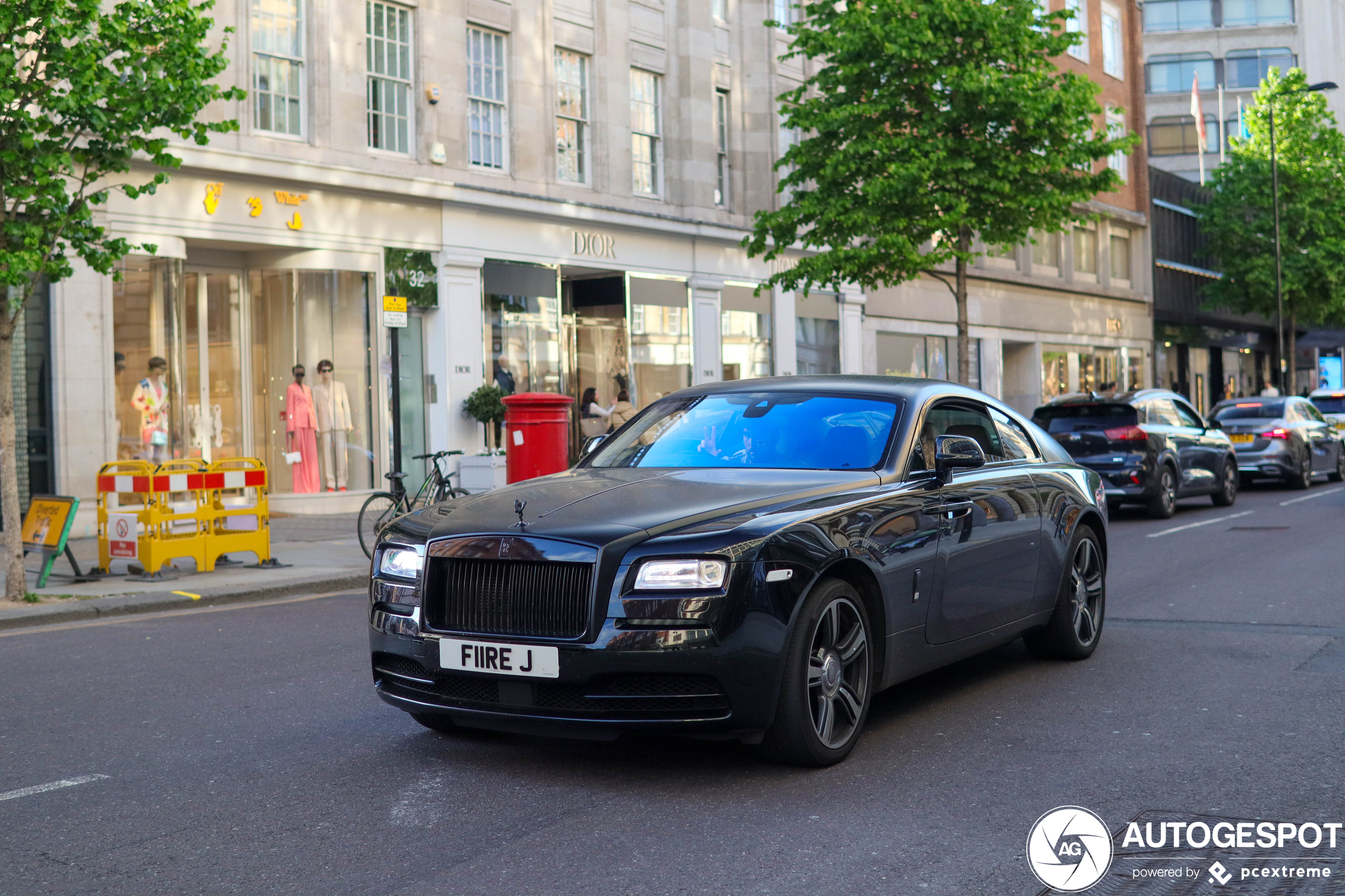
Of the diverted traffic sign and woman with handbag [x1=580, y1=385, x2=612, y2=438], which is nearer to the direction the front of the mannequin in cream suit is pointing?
the diverted traffic sign

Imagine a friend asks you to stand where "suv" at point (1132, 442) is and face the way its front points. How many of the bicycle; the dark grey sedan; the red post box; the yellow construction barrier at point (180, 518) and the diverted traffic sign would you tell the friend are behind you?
4

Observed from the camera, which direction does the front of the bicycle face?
facing away from the viewer and to the right of the viewer

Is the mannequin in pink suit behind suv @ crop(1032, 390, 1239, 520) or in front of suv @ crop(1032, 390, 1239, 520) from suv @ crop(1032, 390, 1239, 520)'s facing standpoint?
behind

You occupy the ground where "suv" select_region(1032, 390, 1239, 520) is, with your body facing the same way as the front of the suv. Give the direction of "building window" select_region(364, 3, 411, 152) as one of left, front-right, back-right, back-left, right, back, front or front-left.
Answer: back-left

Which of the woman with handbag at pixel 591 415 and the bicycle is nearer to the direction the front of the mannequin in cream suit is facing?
the bicycle

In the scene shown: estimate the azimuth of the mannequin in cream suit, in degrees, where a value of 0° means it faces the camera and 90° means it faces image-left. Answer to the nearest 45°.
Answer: approximately 0°

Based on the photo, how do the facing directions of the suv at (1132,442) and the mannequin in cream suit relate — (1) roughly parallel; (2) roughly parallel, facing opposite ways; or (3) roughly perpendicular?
roughly perpendicular

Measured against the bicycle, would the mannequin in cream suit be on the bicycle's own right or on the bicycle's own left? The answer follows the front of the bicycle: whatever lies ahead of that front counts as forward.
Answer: on the bicycle's own left

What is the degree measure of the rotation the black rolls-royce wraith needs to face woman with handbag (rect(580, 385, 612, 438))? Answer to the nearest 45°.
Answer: approximately 135° to its right

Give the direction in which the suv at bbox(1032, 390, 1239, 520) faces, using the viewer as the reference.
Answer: facing away from the viewer and to the right of the viewer

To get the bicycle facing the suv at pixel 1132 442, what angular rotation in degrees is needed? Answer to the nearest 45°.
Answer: approximately 45° to its right
